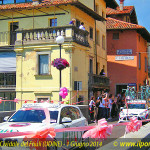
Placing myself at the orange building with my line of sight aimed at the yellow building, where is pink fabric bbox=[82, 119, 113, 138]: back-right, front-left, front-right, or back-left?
front-left

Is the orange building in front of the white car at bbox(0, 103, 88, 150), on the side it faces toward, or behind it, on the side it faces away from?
behind

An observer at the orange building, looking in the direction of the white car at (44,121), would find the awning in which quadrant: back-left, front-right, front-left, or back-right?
front-right

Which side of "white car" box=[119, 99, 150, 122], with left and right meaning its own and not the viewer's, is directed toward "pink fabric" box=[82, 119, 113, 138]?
front

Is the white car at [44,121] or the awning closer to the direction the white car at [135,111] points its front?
the white car

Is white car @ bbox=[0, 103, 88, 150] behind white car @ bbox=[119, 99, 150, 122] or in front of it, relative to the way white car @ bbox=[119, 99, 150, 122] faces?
in front

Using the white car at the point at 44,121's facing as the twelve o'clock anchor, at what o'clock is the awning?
The awning is roughly at 4 o'clock from the white car.

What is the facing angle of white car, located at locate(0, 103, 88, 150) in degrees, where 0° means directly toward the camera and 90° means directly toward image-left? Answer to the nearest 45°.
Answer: approximately 45°

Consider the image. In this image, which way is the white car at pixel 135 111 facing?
toward the camera

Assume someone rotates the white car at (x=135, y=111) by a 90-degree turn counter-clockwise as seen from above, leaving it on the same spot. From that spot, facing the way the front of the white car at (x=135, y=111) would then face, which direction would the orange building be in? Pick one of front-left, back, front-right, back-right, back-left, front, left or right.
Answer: left

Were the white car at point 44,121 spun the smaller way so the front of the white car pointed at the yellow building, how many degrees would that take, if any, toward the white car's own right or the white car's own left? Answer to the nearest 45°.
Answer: approximately 135° to the white car's own right

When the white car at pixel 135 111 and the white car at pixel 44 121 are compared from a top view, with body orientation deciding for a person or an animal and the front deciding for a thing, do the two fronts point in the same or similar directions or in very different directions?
same or similar directions
